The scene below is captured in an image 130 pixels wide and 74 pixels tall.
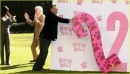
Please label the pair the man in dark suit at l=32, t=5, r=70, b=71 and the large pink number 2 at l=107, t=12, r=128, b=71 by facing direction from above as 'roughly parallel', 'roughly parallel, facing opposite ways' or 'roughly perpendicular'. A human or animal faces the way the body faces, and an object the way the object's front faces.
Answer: roughly perpendicular

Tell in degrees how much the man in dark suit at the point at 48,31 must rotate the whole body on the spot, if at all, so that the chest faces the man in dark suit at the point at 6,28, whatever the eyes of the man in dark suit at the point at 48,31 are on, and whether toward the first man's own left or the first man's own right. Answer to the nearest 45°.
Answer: approximately 135° to the first man's own left

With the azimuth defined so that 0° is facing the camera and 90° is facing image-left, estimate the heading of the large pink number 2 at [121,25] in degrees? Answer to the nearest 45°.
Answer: approximately 0°

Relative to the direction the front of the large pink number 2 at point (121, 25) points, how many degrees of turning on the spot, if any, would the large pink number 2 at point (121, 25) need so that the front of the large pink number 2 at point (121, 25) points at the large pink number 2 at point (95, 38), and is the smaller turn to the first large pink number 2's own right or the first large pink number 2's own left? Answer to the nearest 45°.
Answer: approximately 90° to the first large pink number 2's own right

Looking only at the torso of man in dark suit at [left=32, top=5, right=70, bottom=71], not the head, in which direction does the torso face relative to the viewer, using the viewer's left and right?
facing to the right of the viewer

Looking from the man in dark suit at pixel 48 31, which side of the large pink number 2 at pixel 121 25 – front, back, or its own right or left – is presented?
right

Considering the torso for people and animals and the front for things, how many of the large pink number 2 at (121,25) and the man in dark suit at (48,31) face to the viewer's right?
1
